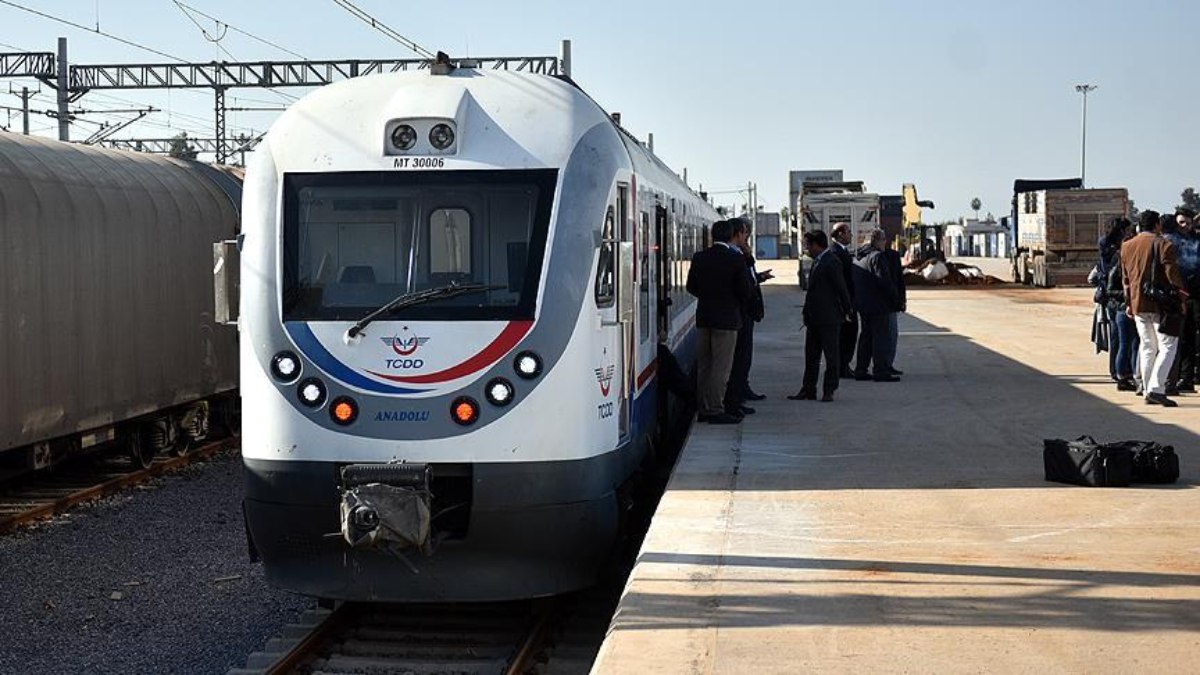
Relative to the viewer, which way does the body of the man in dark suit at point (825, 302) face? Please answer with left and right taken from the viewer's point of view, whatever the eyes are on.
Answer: facing to the left of the viewer

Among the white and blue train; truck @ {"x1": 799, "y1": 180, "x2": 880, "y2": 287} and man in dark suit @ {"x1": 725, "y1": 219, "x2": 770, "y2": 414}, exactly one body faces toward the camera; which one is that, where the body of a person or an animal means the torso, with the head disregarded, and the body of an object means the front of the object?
the white and blue train

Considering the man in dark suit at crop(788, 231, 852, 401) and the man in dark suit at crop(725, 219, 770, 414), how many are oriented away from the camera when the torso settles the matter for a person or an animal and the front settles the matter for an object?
0

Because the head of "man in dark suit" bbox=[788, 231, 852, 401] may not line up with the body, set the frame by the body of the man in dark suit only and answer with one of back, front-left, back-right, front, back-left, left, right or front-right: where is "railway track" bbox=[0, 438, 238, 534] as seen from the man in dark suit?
front

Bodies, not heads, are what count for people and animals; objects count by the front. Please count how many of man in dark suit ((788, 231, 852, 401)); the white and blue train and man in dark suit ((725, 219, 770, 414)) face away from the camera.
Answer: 0

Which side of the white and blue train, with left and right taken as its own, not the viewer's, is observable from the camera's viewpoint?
front

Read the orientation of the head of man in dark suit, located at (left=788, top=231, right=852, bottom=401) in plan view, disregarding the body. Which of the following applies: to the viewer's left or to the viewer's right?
to the viewer's left

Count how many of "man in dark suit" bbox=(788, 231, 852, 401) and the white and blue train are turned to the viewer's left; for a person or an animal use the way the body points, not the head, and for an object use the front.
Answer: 1

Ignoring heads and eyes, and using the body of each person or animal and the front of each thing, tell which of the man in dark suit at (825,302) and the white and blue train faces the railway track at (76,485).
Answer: the man in dark suit

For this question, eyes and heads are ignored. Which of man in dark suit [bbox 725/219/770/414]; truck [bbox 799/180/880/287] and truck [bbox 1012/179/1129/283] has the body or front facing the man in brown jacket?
the man in dark suit

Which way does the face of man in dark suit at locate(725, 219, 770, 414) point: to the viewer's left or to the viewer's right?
to the viewer's right

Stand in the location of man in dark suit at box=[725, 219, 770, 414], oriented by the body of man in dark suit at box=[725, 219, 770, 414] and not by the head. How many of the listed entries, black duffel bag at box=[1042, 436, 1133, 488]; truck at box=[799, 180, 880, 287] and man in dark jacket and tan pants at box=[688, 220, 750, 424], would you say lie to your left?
1

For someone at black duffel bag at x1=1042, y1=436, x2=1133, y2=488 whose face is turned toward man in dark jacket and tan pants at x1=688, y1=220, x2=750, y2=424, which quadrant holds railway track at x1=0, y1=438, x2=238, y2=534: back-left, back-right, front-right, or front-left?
front-left

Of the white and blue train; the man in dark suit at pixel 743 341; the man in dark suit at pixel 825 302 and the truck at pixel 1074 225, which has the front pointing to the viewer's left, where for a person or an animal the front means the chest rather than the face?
the man in dark suit at pixel 825 302

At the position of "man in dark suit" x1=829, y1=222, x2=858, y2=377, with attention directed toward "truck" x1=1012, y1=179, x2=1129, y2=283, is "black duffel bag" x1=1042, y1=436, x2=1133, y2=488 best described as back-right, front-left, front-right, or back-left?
back-right

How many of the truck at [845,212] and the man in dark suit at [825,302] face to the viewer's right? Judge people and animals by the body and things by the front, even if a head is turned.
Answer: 0
